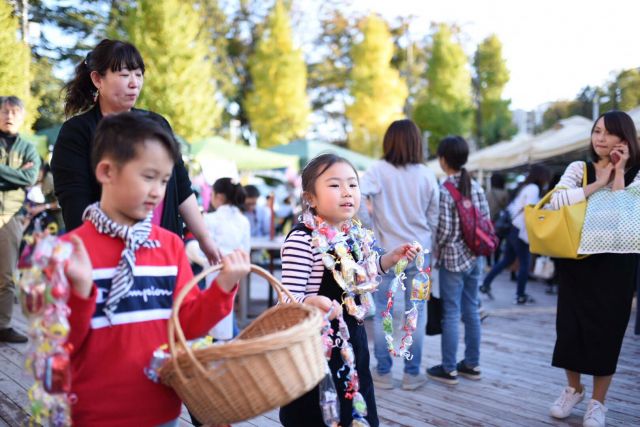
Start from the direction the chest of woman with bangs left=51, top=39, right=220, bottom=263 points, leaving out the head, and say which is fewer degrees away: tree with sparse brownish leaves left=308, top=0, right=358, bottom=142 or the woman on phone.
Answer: the woman on phone

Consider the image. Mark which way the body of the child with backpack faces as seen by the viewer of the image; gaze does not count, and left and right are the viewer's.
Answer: facing away from the viewer and to the left of the viewer

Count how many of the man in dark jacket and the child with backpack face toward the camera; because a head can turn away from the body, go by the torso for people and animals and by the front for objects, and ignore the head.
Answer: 1

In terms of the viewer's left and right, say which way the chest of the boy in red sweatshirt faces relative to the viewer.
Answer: facing the viewer and to the right of the viewer

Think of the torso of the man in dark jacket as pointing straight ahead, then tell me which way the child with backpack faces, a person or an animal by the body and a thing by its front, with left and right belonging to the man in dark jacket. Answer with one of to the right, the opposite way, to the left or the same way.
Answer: the opposite way

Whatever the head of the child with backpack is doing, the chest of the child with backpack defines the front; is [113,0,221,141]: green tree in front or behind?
in front

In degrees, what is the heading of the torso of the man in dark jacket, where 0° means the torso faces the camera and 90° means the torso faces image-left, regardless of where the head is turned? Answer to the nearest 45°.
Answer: approximately 0°

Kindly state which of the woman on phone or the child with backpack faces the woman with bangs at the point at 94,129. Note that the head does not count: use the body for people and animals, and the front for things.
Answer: the woman on phone

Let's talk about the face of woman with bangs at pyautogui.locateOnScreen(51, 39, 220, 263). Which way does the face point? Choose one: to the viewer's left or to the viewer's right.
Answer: to the viewer's right

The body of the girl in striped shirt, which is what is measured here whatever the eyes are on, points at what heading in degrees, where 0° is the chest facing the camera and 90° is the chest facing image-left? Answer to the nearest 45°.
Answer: approximately 315°

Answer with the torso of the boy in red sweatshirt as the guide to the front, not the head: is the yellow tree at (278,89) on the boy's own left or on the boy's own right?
on the boy's own left

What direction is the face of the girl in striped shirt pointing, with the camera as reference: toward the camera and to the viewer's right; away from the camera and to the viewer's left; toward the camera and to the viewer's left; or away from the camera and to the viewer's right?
toward the camera and to the viewer's right
